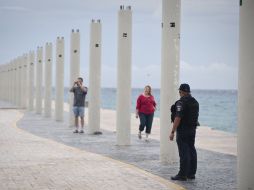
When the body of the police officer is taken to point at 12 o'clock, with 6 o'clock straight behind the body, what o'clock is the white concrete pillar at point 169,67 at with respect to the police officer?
The white concrete pillar is roughly at 1 o'clock from the police officer.

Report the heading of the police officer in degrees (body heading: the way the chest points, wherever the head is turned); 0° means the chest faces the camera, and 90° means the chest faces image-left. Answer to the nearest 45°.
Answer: approximately 135°

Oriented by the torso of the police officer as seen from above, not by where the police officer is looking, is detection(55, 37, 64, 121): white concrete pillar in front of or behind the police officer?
in front

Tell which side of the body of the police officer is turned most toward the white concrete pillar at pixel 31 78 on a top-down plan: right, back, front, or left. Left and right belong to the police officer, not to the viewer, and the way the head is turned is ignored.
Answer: front
